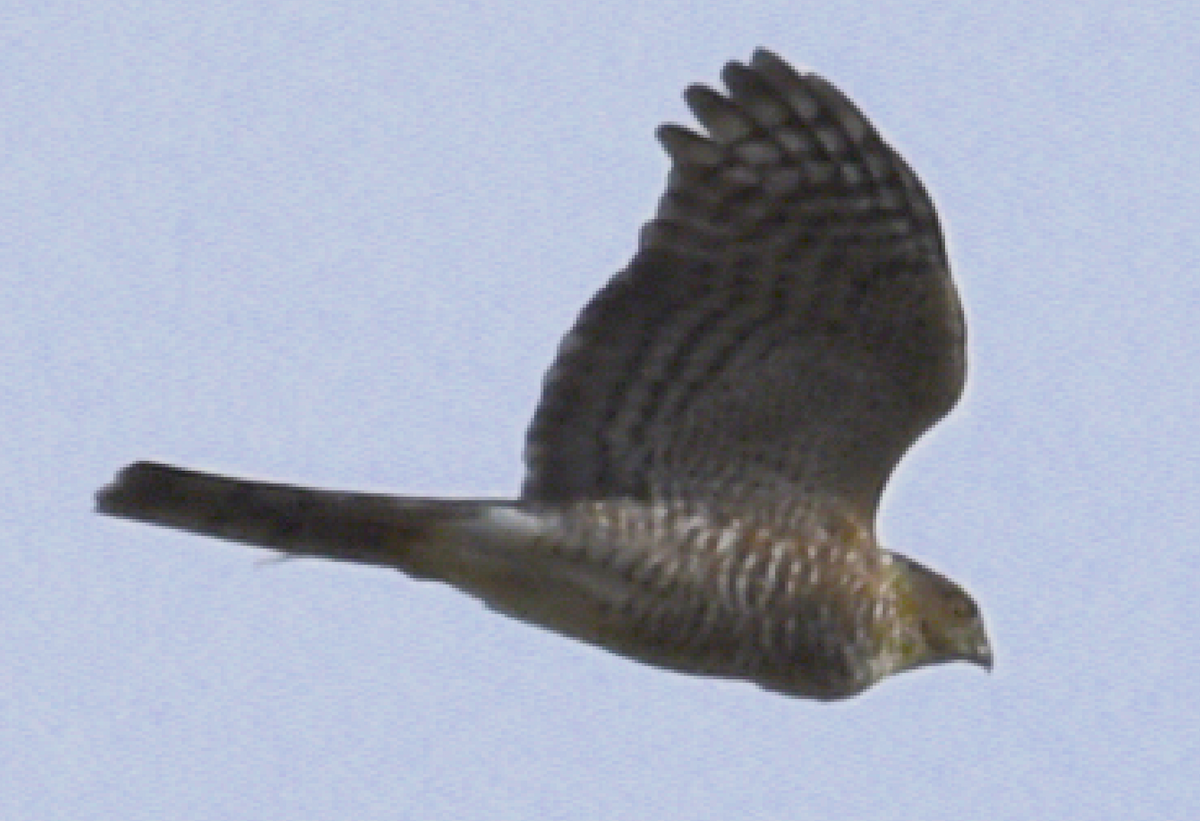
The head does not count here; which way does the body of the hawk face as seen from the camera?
to the viewer's right
